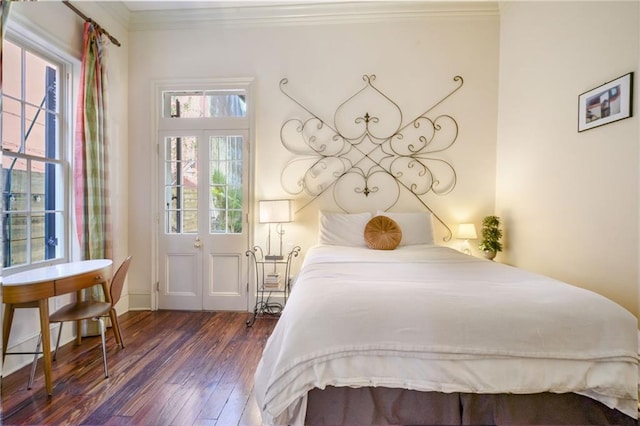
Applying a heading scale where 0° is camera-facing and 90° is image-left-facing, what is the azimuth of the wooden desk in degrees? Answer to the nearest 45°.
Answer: approximately 315°

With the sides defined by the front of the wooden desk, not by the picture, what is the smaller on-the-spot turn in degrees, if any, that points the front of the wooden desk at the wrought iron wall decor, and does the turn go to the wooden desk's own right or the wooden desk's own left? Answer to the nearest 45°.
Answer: approximately 45° to the wooden desk's own left

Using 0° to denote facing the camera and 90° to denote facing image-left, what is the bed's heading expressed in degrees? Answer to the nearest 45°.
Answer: approximately 0°

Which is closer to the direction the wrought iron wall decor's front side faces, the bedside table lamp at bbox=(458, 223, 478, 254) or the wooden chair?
the wooden chair

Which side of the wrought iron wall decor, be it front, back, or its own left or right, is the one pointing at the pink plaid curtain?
right

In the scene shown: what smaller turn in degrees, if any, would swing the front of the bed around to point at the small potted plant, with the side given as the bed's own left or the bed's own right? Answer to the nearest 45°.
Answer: approximately 180°

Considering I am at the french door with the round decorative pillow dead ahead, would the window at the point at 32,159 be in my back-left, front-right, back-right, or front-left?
back-right

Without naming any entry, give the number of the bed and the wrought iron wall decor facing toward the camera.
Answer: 2

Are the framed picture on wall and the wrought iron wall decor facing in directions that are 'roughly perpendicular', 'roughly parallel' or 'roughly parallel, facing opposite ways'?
roughly perpendicular

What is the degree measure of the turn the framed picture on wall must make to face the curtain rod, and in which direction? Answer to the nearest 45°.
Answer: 0° — it already faces it

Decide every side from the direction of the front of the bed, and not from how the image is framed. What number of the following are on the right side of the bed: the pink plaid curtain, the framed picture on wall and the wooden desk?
2

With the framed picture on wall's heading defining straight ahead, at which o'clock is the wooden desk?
The wooden desk is roughly at 12 o'clock from the framed picture on wall.

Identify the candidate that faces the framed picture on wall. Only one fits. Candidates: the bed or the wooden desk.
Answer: the wooden desk

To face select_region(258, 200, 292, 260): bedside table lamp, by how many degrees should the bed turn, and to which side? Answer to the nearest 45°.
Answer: approximately 135° to its right
